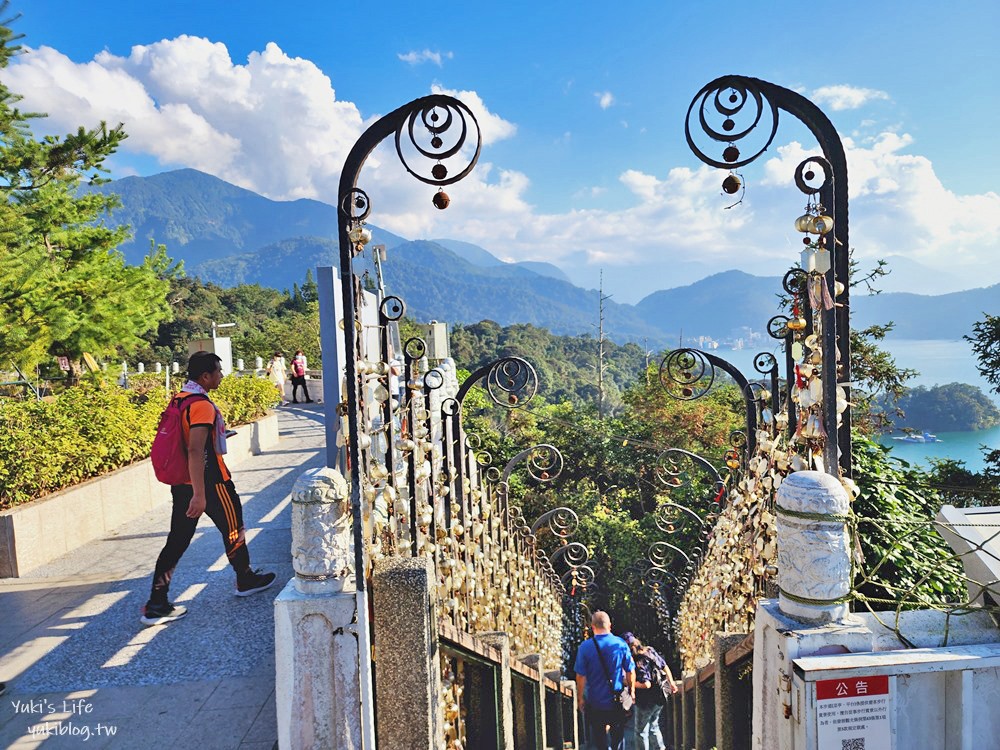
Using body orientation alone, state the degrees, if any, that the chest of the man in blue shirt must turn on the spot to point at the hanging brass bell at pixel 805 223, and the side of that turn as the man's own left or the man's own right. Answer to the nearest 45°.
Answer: approximately 180°

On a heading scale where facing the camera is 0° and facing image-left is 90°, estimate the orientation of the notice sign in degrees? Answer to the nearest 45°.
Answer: approximately 0°

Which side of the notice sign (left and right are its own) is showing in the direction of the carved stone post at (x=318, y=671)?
right

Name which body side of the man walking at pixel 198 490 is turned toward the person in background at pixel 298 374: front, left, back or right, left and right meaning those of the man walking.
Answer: left

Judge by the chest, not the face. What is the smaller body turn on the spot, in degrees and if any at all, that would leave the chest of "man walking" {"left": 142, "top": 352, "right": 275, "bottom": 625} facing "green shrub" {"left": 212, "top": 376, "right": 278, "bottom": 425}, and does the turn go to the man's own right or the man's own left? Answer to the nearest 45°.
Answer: approximately 90° to the man's own left

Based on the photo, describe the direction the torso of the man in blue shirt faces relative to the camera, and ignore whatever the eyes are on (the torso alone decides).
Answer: away from the camera

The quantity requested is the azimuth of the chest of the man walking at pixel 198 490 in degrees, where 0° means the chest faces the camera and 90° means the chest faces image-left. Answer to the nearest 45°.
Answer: approximately 270°
